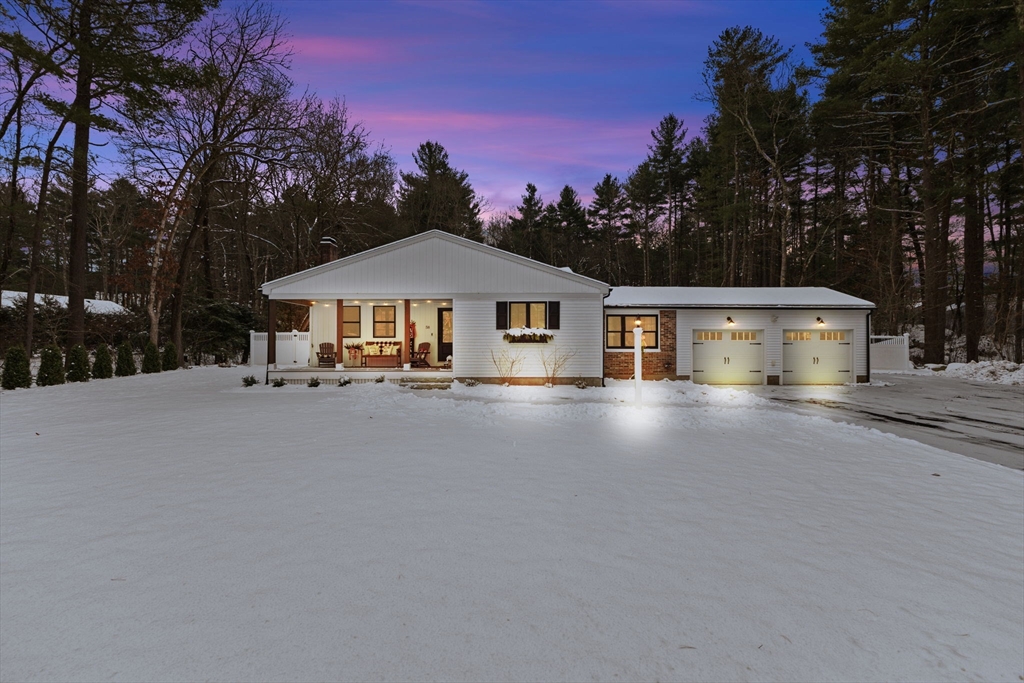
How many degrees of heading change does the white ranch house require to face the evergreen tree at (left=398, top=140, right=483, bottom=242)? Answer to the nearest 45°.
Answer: approximately 135° to its right

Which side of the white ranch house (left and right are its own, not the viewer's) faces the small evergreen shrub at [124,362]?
right

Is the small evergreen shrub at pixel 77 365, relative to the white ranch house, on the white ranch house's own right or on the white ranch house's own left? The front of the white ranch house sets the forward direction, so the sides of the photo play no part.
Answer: on the white ranch house's own right

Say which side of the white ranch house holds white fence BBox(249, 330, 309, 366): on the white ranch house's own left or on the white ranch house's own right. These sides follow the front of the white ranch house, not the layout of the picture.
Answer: on the white ranch house's own right

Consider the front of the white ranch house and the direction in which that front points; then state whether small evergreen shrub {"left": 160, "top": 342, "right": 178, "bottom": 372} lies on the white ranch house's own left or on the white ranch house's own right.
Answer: on the white ranch house's own right

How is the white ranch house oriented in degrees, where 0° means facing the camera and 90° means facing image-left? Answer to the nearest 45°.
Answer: approximately 0°

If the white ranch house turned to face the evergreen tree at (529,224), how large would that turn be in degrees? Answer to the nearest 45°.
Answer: approximately 180°

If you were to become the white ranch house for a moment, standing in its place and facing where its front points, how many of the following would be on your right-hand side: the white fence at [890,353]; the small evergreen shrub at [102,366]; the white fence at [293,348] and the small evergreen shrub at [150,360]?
3

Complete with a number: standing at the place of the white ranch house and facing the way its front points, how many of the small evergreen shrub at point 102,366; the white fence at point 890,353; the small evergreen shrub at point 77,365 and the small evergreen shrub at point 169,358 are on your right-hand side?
3

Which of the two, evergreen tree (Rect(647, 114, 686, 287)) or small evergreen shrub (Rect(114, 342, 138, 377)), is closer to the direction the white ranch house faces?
the small evergreen shrub

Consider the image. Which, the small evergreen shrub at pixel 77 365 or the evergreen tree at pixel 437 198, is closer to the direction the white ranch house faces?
the small evergreen shrub

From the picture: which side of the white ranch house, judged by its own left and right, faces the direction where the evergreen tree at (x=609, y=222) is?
back
